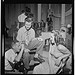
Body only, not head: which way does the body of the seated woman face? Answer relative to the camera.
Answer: to the viewer's left
